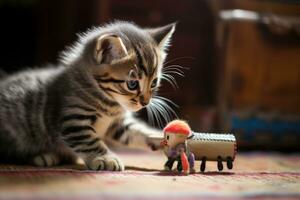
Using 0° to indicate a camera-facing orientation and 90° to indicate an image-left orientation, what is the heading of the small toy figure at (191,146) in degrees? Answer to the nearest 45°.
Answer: approximately 90°
